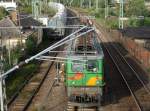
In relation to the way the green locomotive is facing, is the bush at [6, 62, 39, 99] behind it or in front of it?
behind

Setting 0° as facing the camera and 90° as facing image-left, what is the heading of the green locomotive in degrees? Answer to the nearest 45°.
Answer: approximately 0°
